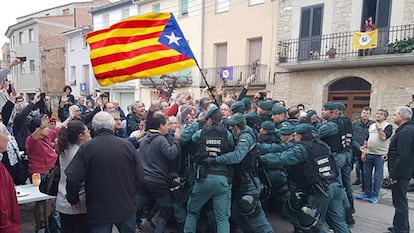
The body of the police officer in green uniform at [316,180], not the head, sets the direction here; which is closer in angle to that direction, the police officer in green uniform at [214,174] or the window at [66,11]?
the window

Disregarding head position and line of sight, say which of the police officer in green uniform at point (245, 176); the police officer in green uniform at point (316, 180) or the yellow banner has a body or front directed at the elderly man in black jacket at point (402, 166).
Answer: the yellow banner

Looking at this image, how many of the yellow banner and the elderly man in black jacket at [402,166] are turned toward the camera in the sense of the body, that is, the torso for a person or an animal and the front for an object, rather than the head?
1

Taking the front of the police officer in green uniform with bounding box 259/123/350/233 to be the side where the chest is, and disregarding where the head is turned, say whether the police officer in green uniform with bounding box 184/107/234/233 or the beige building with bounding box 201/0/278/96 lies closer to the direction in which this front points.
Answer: the beige building

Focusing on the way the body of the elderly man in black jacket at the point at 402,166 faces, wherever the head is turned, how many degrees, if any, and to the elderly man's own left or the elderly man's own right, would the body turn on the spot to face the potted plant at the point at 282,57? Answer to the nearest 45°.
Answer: approximately 45° to the elderly man's own right

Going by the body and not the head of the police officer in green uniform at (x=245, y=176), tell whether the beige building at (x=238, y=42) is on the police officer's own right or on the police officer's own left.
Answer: on the police officer's own right

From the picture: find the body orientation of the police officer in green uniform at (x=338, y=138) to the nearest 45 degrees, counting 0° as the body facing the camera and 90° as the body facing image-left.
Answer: approximately 135°

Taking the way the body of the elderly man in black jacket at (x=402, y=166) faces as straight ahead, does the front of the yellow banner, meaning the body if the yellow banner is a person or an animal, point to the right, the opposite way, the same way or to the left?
to the left

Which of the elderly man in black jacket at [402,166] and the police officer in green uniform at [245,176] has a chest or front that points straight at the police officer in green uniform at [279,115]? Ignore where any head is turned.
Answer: the elderly man in black jacket

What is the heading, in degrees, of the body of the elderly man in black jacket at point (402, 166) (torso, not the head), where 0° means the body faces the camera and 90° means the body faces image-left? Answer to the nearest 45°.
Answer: approximately 90°

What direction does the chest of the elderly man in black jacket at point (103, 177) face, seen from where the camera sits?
away from the camera

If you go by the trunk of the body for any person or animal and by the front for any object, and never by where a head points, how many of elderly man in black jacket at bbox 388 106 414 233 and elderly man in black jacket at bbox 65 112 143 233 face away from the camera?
1

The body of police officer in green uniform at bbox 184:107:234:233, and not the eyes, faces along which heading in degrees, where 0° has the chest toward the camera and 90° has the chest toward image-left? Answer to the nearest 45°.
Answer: approximately 180°

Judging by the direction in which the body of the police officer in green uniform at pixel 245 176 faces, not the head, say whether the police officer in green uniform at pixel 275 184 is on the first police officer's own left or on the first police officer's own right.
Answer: on the first police officer's own right

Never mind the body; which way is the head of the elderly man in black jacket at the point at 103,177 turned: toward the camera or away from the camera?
away from the camera

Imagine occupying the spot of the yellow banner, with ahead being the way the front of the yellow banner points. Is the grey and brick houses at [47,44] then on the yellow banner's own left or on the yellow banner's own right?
on the yellow banner's own right

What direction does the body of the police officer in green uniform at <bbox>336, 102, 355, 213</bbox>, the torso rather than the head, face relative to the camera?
to the viewer's left
